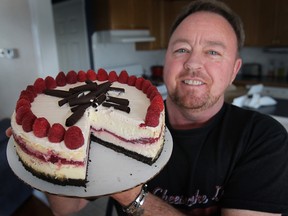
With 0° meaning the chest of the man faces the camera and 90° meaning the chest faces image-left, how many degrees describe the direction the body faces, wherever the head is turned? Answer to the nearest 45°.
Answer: approximately 45°

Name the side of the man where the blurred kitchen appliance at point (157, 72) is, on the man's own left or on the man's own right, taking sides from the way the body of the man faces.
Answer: on the man's own right
